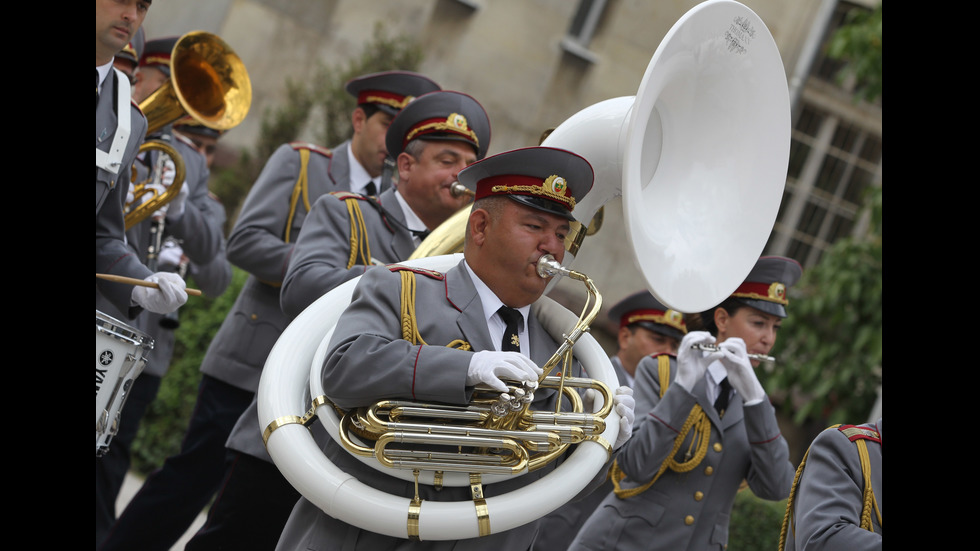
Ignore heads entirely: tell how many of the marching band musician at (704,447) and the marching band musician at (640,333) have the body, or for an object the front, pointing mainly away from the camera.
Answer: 0

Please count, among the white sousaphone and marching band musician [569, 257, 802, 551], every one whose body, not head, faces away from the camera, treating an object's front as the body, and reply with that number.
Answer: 0

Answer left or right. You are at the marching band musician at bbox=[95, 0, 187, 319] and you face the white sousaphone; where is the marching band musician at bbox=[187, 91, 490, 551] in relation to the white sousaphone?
left

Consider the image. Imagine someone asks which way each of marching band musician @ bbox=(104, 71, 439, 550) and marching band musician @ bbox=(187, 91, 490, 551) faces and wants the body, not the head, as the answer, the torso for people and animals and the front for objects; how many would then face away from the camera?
0

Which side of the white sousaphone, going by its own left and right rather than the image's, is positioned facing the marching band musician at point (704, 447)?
left
